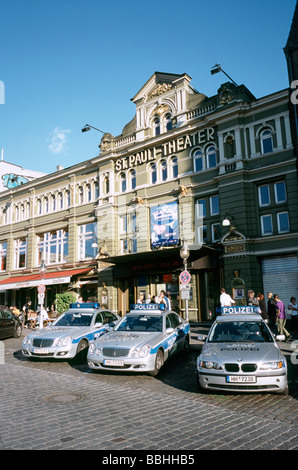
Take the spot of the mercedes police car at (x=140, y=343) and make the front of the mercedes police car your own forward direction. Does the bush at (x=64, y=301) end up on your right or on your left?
on your right

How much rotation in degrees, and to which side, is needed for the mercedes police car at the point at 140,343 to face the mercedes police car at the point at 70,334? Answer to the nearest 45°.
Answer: approximately 90° to its right

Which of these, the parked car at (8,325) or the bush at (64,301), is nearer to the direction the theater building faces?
the parked car

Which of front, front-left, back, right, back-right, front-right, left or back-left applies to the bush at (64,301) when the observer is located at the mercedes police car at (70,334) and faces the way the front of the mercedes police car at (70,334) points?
back-right

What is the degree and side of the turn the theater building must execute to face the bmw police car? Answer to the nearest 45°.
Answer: approximately 45° to its left

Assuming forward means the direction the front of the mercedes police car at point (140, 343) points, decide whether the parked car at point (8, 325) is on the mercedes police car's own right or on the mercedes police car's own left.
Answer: on the mercedes police car's own right

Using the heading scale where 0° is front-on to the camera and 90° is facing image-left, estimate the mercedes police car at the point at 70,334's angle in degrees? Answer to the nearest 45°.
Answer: approximately 45°

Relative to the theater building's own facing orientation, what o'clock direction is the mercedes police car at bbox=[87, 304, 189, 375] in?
The mercedes police car is roughly at 11 o'clock from the theater building.

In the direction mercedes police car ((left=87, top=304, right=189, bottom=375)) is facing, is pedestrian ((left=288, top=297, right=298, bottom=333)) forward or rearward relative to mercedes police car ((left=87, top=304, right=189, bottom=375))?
rearward

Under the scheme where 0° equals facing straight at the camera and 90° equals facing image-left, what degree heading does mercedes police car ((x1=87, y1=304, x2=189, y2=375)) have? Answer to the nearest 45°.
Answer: approximately 45°

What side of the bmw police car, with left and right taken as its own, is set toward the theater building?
back
